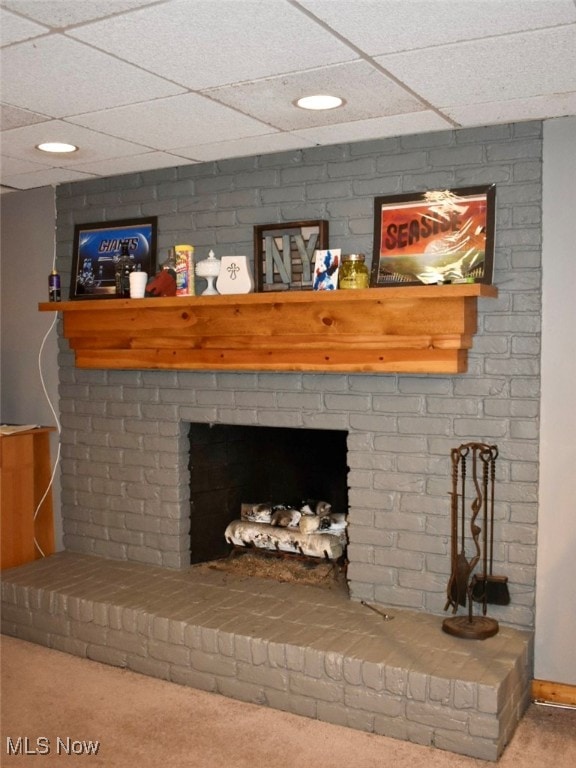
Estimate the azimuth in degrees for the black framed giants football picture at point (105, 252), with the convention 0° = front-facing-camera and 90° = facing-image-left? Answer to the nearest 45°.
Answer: approximately 45°

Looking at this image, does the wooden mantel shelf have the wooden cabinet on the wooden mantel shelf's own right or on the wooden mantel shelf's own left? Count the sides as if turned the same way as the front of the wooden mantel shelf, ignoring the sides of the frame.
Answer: on the wooden mantel shelf's own right

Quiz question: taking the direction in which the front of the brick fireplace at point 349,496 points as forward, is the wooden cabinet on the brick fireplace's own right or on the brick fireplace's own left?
on the brick fireplace's own right

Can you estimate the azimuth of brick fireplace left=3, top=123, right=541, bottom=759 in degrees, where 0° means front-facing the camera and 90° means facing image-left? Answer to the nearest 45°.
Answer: approximately 45°
